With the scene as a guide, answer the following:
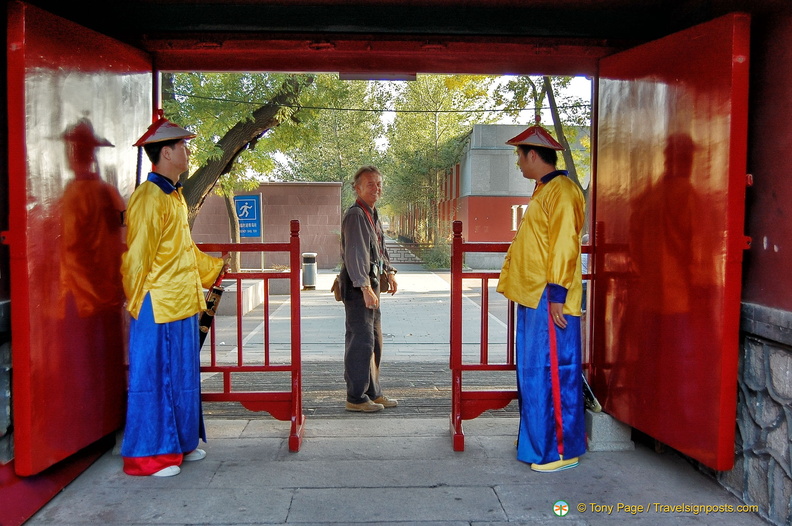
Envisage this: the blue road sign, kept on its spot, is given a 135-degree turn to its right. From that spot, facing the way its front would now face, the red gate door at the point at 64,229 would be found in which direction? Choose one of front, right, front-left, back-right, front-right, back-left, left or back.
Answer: back-left

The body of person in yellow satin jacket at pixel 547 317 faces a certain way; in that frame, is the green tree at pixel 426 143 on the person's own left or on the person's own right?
on the person's own right

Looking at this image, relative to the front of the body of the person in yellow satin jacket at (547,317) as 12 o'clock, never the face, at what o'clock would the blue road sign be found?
The blue road sign is roughly at 2 o'clock from the person in yellow satin jacket.

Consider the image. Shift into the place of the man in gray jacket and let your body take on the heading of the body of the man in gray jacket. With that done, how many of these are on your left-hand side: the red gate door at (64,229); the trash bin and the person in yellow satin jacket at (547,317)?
1

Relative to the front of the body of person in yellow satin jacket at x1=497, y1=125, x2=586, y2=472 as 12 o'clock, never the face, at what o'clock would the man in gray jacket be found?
The man in gray jacket is roughly at 1 o'clock from the person in yellow satin jacket.

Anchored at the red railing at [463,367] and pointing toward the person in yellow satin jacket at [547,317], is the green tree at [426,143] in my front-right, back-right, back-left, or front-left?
back-left

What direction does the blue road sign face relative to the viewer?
toward the camera

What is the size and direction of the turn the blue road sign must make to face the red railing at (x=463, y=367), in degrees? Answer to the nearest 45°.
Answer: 0° — it already faces it

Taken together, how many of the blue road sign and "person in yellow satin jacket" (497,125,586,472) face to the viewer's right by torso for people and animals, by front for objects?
0

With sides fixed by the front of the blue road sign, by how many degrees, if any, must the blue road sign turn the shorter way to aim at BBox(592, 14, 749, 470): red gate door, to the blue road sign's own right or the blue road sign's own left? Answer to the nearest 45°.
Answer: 0° — it already faces it

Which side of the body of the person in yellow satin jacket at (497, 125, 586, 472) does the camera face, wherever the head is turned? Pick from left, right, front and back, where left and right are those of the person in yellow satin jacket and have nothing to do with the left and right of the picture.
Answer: left

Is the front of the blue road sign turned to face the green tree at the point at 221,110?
yes
